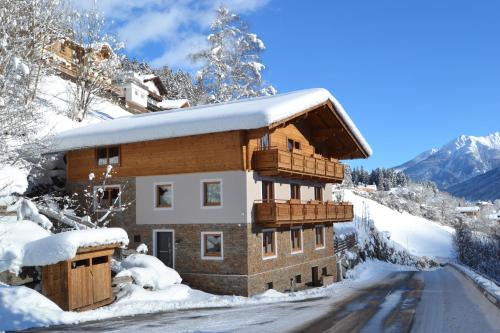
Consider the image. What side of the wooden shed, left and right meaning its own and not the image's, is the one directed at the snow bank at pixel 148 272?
left

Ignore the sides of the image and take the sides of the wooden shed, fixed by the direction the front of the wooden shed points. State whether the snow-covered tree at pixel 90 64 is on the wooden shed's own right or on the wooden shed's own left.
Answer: on the wooden shed's own left

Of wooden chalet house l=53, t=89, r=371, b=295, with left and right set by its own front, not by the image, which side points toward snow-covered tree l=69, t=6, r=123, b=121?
back

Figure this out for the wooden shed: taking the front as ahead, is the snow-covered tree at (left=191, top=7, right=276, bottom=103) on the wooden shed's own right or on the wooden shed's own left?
on the wooden shed's own left

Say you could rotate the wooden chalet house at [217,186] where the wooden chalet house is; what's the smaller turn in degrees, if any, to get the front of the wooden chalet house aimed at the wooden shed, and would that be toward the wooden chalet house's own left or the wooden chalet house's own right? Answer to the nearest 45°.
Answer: approximately 90° to the wooden chalet house's own right

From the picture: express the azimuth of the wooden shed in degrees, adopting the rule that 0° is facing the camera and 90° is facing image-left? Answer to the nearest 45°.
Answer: approximately 315°

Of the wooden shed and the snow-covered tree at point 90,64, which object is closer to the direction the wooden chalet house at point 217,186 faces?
the wooden shed

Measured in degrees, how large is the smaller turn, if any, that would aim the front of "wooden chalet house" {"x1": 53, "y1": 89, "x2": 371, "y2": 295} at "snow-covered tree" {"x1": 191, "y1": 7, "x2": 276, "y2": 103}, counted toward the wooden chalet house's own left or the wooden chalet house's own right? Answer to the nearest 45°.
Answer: approximately 135° to the wooden chalet house's own left
